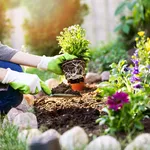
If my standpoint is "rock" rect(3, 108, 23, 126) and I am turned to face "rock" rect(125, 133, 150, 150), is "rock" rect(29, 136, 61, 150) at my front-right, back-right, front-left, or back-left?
front-right

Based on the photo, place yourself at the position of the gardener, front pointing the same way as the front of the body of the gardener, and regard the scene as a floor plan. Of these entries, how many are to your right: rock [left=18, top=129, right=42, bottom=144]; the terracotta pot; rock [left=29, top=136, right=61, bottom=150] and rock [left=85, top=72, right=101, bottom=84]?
2

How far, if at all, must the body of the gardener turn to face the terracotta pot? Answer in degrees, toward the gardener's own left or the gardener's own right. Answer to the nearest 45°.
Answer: approximately 45° to the gardener's own left

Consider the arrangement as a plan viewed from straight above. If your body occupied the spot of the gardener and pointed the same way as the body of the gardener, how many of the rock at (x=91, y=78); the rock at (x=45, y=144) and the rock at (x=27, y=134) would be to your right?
2

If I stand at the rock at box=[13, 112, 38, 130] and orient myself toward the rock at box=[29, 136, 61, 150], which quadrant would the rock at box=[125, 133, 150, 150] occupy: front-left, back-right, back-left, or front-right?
front-left

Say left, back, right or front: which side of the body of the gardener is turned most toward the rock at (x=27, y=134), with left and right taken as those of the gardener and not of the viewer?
right

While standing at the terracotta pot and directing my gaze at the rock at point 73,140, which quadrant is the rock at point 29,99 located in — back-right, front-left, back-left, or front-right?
front-right

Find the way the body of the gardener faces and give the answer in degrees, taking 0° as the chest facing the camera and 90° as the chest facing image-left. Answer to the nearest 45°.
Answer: approximately 270°
